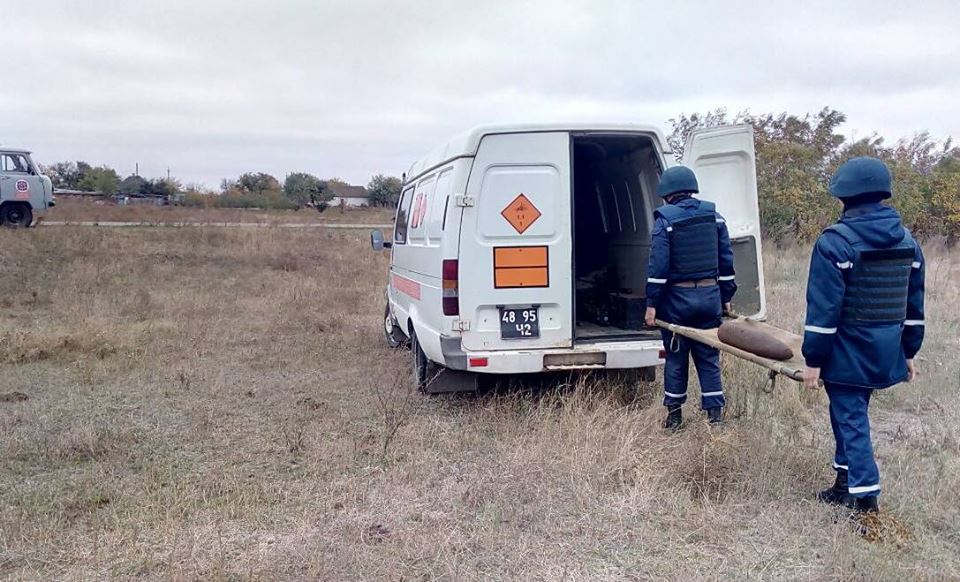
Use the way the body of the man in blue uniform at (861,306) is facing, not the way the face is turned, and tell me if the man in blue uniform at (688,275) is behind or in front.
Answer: in front

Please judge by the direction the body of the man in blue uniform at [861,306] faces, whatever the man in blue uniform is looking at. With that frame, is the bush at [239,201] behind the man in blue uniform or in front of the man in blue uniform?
in front

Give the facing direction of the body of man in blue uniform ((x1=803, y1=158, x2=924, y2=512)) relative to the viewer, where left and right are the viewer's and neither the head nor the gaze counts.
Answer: facing away from the viewer and to the left of the viewer

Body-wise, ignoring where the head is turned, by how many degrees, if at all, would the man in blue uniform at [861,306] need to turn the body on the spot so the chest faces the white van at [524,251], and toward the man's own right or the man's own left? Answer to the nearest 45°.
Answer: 0° — they already face it
